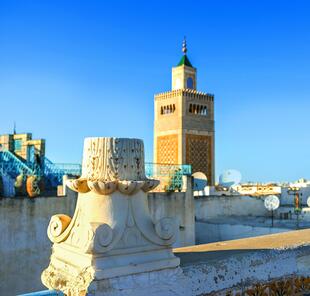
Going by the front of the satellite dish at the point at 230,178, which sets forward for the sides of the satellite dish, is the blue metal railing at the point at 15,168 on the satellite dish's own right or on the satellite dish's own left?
on the satellite dish's own right

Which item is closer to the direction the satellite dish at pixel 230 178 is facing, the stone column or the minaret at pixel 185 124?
the stone column

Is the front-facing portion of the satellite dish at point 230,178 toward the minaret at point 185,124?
no

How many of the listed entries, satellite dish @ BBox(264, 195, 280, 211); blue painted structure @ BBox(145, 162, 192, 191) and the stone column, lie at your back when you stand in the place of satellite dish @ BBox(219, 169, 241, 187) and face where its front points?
0

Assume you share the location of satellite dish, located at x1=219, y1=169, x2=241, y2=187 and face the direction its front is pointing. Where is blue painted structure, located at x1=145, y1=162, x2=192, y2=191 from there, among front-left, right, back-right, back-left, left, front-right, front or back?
front-right

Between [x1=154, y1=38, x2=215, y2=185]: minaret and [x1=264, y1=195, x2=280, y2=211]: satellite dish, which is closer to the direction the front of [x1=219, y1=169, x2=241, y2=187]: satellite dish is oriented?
the satellite dish

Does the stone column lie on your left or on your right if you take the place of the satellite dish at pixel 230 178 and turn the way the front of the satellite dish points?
on your right

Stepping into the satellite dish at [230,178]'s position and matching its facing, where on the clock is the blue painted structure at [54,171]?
The blue painted structure is roughly at 2 o'clock from the satellite dish.

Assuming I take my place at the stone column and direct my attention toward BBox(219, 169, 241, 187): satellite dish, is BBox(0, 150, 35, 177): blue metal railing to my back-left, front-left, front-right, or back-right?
front-left
